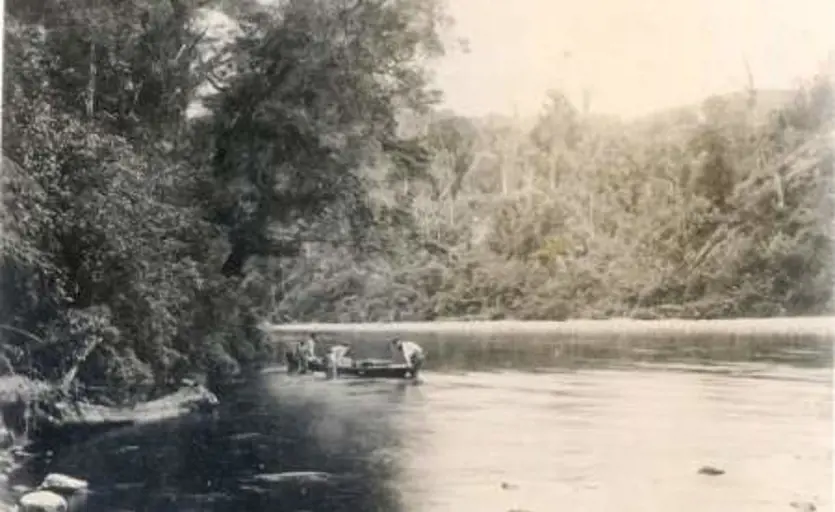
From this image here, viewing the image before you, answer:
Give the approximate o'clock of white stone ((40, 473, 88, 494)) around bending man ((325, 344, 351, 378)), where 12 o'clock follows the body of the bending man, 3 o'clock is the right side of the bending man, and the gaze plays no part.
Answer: The white stone is roughly at 6 o'clock from the bending man.

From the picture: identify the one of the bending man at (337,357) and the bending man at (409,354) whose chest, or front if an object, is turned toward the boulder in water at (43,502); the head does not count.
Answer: the bending man at (409,354)

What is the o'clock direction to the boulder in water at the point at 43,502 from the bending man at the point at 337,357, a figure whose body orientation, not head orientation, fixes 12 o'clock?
The boulder in water is roughly at 6 o'clock from the bending man.

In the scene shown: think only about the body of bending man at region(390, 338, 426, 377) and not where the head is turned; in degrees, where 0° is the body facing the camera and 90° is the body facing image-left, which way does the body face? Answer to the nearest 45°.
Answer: approximately 90°

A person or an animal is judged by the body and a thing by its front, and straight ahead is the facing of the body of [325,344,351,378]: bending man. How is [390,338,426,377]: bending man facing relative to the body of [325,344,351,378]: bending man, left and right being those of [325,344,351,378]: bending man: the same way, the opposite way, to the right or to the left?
the opposite way

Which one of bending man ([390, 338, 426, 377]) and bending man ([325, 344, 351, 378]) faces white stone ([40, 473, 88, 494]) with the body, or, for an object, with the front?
bending man ([390, 338, 426, 377])

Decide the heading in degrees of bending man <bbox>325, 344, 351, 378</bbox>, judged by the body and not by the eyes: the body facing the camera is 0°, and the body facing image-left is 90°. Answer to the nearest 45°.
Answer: approximately 270°

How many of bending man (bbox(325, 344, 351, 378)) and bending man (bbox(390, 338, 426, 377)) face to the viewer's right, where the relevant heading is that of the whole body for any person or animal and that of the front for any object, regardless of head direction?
1
